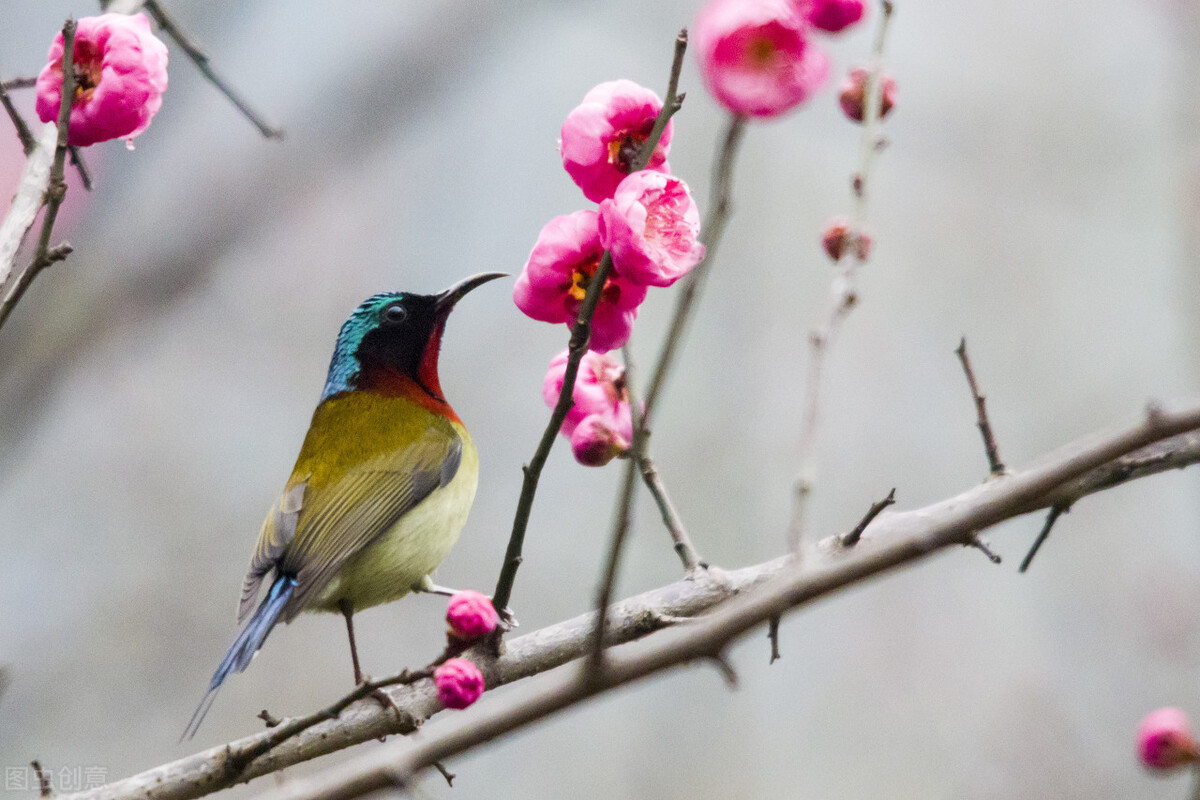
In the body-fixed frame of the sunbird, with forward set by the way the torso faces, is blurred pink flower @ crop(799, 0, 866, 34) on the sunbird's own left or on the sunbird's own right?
on the sunbird's own right

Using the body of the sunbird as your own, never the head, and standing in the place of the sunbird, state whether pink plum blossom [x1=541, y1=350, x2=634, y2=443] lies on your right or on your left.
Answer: on your right

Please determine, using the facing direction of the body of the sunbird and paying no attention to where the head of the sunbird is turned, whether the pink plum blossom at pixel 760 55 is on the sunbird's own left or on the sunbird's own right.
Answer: on the sunbird's own right

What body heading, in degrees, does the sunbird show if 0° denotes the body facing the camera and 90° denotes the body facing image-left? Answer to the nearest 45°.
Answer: approximately 225°
